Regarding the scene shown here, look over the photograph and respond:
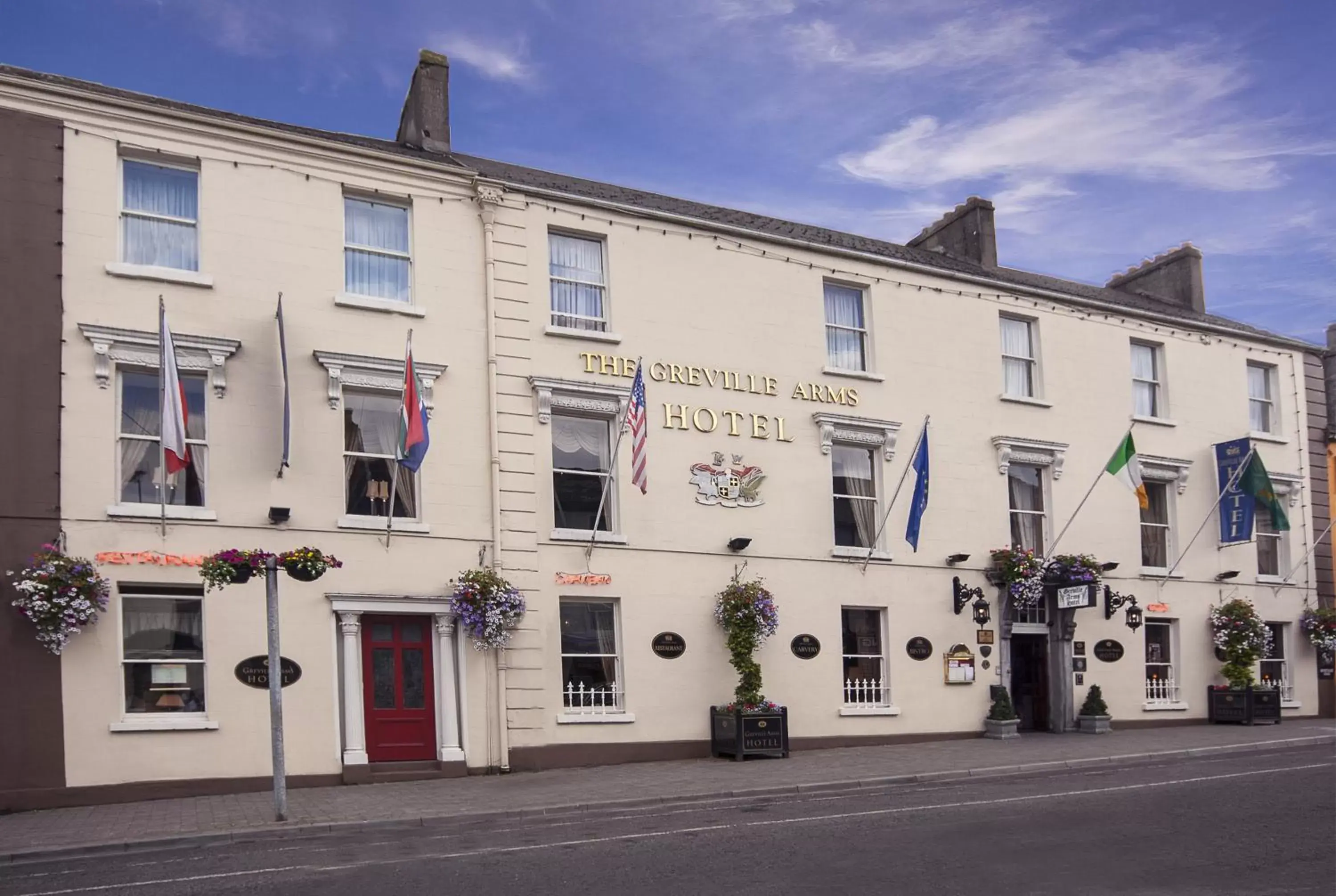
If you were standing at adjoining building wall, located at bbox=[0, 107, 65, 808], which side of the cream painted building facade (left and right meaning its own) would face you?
right

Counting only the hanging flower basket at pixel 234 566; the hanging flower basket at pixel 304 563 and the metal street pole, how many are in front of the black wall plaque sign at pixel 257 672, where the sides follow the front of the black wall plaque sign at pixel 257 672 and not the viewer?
3

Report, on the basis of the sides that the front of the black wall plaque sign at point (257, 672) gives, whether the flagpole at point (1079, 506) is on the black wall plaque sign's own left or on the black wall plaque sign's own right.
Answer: on the black wall plaque sign's own left

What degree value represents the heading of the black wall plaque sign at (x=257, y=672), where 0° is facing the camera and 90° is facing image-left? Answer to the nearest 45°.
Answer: approximately 0°
